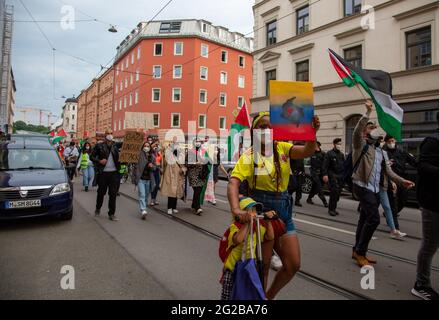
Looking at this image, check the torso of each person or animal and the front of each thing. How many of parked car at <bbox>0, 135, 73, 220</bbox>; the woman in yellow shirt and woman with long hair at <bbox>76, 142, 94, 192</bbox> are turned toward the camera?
3

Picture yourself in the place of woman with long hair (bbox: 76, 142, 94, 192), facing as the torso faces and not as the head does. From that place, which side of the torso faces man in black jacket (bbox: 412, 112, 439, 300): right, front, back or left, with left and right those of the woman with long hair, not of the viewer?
front

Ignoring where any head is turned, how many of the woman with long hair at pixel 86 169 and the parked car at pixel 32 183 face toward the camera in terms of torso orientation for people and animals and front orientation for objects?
2

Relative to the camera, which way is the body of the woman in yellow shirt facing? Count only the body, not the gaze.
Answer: toward the camera

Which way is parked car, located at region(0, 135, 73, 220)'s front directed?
toward the camera

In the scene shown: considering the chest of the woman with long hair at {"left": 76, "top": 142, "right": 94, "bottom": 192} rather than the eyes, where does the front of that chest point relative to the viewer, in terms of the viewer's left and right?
facing the viewer

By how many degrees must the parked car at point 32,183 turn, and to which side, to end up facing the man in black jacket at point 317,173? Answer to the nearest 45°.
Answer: approximately 90° to its left

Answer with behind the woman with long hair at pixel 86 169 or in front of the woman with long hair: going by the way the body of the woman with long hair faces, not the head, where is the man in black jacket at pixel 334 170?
in front

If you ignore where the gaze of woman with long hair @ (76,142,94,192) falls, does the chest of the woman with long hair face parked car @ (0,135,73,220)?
yes

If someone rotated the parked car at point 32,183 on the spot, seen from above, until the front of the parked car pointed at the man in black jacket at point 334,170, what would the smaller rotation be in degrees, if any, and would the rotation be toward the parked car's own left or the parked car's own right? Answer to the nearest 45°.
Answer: approximately 90° to the parked car's own left

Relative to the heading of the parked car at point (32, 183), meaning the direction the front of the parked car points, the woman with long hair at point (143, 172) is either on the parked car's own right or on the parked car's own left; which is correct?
on the parked car's own left

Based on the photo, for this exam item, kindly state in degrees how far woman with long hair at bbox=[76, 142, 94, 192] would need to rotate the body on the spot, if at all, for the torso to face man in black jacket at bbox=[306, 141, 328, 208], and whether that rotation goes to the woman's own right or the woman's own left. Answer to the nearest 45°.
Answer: approximately 45° to the woman's own left

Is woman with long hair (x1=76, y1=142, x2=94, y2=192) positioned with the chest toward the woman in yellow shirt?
yes

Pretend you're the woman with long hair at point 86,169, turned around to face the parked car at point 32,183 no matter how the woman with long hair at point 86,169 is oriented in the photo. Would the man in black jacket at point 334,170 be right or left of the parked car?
left

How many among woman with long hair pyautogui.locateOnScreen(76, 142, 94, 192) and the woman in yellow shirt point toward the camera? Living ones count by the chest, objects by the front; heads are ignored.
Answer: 2
